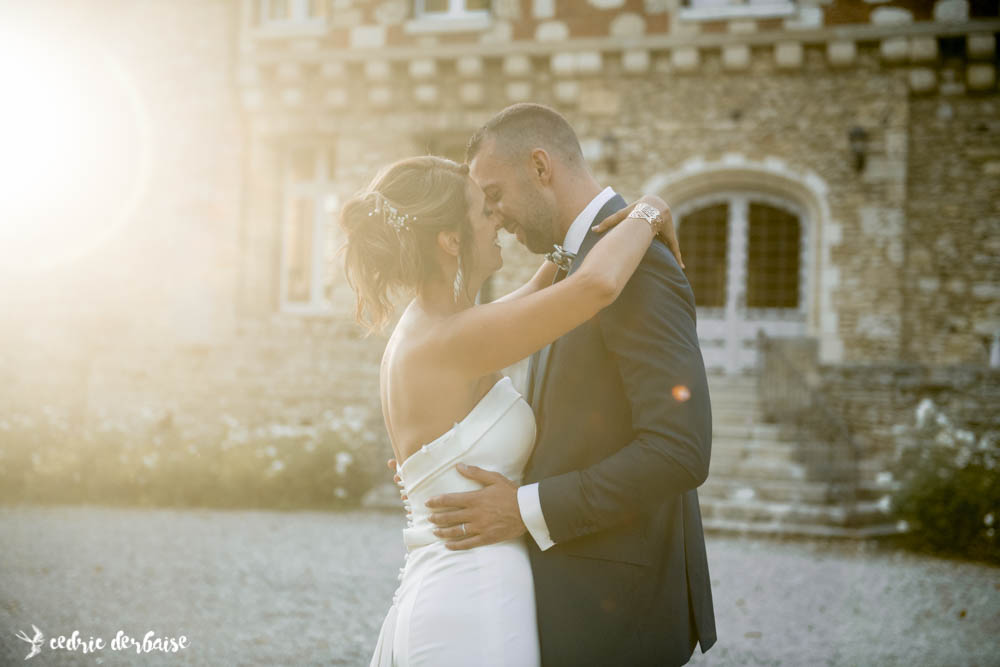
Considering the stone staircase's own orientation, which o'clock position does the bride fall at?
The bride is roughly at 12 o'clock from the stone staircase.

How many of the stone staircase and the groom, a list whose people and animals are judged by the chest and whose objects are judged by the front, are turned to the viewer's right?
0

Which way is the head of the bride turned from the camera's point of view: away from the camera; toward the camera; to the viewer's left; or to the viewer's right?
to the viewer's right

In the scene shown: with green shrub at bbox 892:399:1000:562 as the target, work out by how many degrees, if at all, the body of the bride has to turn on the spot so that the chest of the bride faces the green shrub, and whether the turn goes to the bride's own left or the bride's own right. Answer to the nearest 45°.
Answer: approximately 45° to the bride's own left

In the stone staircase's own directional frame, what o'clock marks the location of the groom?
The groom is roughly at 12 o'clock from the stone staircase.

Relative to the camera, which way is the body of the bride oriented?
to the viewer's right

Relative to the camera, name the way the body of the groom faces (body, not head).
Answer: to the viewer's left

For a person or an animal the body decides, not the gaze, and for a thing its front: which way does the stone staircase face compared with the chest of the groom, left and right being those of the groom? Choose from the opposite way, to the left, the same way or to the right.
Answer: to the left

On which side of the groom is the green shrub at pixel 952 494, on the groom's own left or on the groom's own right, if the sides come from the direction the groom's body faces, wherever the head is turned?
on the groom's own right

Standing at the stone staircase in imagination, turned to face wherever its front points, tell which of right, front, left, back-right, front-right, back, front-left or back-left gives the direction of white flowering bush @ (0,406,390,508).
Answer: right

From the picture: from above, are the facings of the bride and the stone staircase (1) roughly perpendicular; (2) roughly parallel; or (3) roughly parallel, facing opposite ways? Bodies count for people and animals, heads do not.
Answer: roughly perpendicular

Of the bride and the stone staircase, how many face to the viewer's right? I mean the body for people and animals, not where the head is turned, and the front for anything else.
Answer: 1

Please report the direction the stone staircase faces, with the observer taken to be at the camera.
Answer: facing the viewer

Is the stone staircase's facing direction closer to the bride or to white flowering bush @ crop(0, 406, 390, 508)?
the bride
